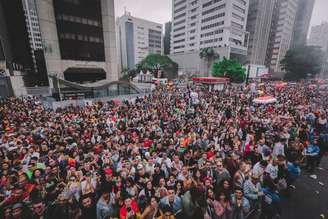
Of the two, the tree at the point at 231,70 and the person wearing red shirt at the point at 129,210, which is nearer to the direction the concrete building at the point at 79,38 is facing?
the person wearing red shirt

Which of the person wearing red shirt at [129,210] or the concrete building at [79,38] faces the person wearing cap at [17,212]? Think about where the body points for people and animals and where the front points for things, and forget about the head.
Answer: the concrete building

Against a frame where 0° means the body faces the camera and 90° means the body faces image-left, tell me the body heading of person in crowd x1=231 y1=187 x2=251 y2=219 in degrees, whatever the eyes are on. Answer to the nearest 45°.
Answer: approximately 0°

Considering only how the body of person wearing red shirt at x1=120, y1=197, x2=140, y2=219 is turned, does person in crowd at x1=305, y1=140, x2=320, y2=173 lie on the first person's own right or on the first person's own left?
on the first person's own left

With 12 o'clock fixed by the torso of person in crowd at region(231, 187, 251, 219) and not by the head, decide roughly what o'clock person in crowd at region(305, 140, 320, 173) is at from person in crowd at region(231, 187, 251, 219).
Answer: person in crowd at region(305, 140, 320, 173) is roughly at 7 o'clock from person in crowd at region(231, 187, 251, 219).

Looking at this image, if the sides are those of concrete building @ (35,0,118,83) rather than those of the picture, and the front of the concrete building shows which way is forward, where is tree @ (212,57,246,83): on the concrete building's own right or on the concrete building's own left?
on the concrete building's own left

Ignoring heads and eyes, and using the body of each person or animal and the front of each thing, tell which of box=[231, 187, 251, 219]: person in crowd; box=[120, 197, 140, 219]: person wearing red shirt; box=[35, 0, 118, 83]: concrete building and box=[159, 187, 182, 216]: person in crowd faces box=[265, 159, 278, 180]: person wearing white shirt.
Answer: the concrete building

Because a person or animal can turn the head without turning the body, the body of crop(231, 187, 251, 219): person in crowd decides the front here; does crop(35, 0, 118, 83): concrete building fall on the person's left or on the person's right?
on the person's right

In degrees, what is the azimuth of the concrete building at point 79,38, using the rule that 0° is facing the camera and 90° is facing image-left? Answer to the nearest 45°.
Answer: approximately 0°

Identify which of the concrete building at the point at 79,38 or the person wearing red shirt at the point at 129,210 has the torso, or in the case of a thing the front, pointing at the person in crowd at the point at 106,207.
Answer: the concrete building

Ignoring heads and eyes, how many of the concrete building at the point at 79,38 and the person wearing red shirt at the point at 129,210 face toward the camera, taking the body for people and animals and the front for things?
2
